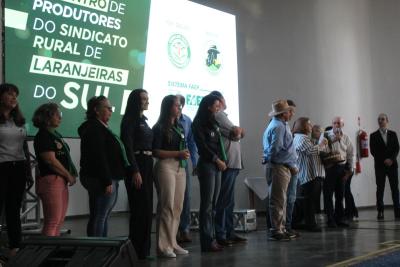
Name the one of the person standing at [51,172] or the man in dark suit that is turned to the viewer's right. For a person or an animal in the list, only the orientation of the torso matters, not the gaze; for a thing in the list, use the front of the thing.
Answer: the person standing

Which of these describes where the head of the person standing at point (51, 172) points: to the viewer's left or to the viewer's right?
to the viewer's right

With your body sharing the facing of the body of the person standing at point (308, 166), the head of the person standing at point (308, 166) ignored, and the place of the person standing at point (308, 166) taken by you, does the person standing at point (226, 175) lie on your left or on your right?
on your right
